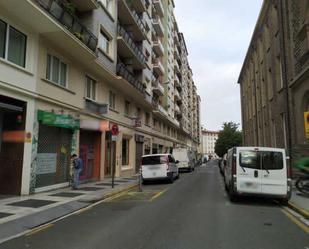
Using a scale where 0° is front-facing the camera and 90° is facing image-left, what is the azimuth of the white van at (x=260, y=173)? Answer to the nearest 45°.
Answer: approximately 180°

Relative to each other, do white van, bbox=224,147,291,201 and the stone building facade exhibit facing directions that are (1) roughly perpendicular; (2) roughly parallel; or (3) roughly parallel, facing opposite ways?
roughly perpendicular

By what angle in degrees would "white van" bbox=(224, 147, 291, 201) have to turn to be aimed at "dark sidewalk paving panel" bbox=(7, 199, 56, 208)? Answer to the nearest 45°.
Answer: approximately 90° to its left

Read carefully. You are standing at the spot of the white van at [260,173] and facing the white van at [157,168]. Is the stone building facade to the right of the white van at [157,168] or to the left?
right

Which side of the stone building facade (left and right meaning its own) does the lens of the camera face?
left

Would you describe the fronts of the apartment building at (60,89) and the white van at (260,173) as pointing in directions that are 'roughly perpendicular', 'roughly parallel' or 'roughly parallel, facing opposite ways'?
roughly perpendicular

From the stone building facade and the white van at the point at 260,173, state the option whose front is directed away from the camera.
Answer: the white van

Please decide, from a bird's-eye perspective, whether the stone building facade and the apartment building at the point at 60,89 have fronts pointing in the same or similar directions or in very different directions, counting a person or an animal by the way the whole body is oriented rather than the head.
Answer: very different directions

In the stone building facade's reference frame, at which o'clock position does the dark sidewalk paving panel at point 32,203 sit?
The dark sidewalk paving panel is roughly at 10 o'clock from the stone building facade.

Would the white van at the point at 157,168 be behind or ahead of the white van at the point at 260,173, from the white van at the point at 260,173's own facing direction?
ahead
